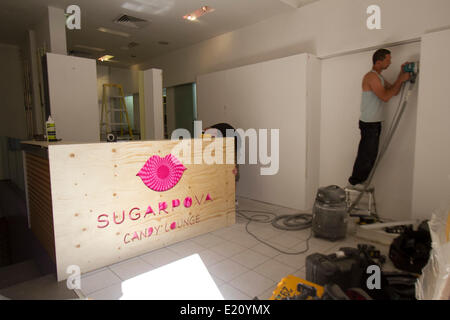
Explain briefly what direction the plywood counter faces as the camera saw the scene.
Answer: facing the viewer and to the right of the viewer

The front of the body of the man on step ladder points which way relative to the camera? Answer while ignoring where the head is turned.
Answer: to the viewer's right

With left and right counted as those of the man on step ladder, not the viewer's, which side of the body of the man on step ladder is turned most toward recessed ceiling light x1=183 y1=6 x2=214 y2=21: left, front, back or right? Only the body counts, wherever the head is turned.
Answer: back

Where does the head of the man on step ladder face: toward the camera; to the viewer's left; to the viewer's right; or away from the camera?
to the viewer's right

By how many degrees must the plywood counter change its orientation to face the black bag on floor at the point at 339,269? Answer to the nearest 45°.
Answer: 0° — it already faces it

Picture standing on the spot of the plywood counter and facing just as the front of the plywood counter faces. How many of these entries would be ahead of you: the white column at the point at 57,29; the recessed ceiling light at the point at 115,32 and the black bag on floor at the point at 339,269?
1

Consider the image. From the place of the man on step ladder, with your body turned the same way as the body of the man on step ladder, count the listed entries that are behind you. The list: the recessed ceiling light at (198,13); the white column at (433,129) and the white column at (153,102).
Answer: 2

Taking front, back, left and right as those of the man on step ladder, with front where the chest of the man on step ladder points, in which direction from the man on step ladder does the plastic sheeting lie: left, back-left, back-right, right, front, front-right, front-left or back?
right

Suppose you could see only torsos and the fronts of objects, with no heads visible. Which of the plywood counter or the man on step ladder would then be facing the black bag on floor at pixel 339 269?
the plywood counter

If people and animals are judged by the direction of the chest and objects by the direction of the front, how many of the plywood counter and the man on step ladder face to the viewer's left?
0

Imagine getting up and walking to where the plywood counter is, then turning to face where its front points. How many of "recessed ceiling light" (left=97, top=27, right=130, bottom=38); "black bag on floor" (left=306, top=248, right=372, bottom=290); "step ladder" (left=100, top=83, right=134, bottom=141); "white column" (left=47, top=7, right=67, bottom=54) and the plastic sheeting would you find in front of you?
2
